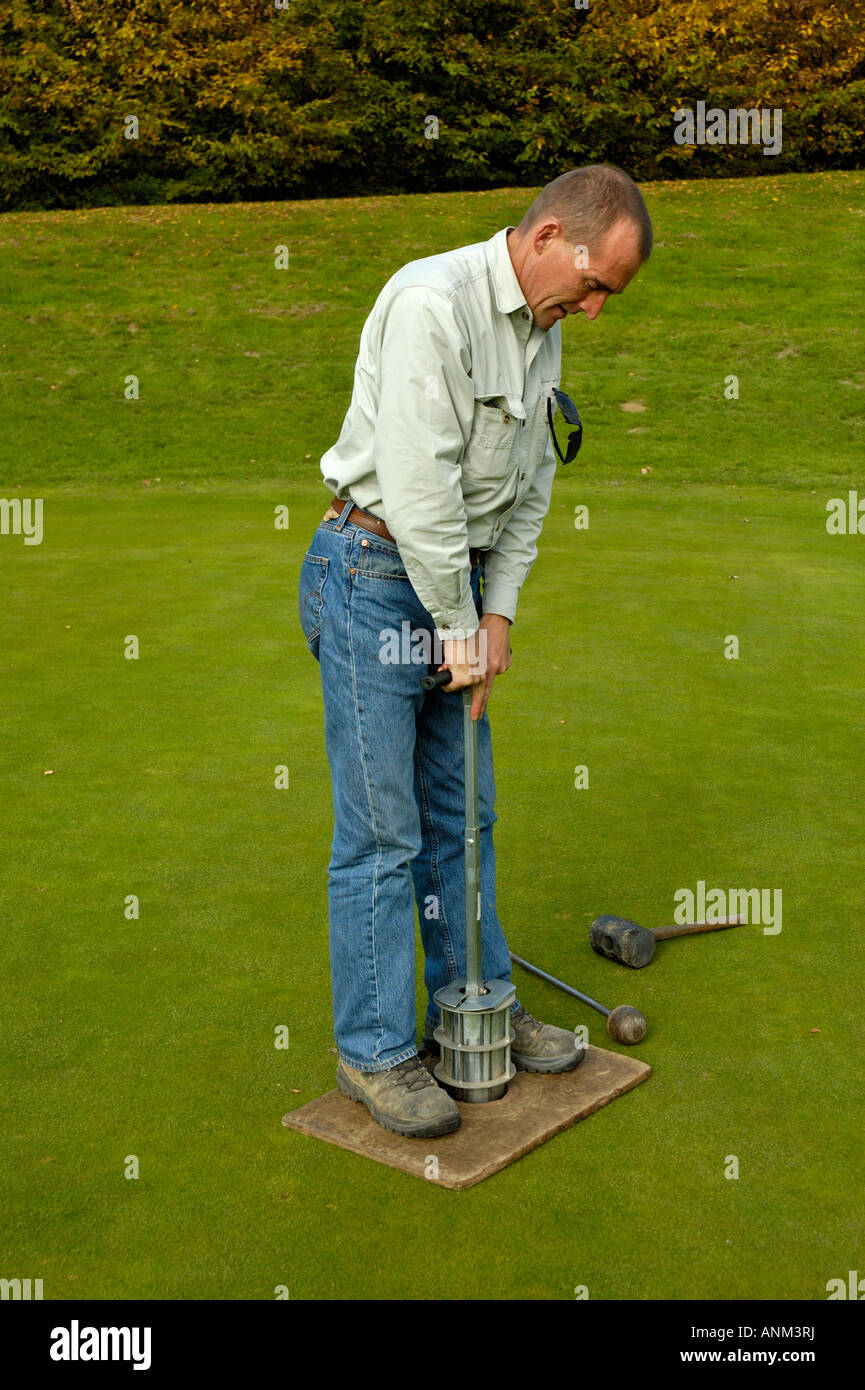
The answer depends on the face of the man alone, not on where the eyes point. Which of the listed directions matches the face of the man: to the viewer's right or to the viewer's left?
to the viewer's right

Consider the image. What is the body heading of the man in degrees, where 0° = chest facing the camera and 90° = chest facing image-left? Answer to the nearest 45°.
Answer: approximately 315°
